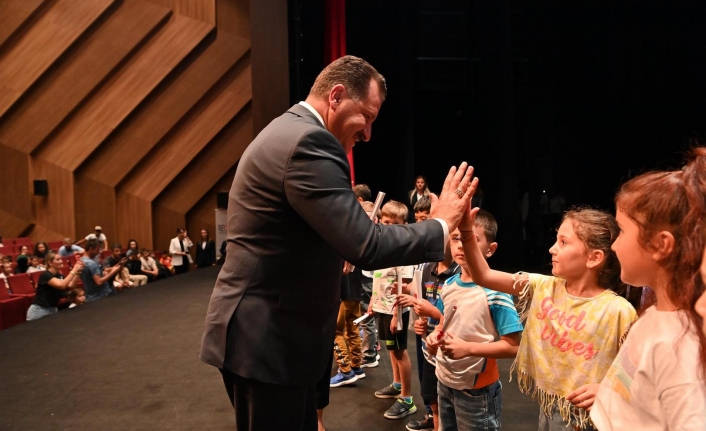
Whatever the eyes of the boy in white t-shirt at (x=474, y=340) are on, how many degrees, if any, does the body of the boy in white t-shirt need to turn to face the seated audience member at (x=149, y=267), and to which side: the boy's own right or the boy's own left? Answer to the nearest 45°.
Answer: approximately 90° to the boy's own right

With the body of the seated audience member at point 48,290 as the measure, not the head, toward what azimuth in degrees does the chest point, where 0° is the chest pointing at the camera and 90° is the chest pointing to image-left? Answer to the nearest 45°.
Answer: approximately 270°

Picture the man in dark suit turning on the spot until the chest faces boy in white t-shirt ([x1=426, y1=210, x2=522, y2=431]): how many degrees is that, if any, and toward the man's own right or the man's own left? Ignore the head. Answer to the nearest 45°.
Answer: approximately 45° to the man's own left

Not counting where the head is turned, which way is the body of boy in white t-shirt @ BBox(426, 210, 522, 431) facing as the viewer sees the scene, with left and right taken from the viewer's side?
facing the viewer and to the left of the viewer

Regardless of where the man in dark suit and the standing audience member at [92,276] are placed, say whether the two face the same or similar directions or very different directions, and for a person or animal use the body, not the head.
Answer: same or similar directions

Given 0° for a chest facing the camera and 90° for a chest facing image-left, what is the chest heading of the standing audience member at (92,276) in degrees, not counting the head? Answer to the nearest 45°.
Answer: approximately 270°

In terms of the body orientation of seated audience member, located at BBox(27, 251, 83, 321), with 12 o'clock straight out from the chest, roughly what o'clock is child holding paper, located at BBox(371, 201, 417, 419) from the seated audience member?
The child holding paper is roughly at 2 o'clock from the seated audience member.

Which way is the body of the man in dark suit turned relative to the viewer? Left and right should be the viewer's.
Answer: facing to the right of the viewer

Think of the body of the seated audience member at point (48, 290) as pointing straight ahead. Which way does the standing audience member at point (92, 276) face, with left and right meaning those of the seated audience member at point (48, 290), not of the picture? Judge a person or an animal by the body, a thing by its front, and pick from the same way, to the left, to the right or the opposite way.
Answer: the same way

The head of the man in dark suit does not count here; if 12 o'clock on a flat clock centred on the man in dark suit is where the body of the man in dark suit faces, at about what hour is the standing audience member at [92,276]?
The standing audience member is roughly at 8 o'clock from the man in dark suit.

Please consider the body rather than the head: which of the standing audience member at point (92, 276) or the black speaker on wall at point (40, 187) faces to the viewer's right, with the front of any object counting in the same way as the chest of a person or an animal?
the standing audience member

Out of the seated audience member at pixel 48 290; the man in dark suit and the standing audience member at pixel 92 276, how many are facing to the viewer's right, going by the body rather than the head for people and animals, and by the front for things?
3

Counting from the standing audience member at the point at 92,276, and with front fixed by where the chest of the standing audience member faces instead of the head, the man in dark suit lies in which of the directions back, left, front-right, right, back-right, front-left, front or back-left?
right

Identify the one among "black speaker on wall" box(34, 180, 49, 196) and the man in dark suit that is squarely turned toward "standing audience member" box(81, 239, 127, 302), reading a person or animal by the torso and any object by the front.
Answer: the black speaker on wall
